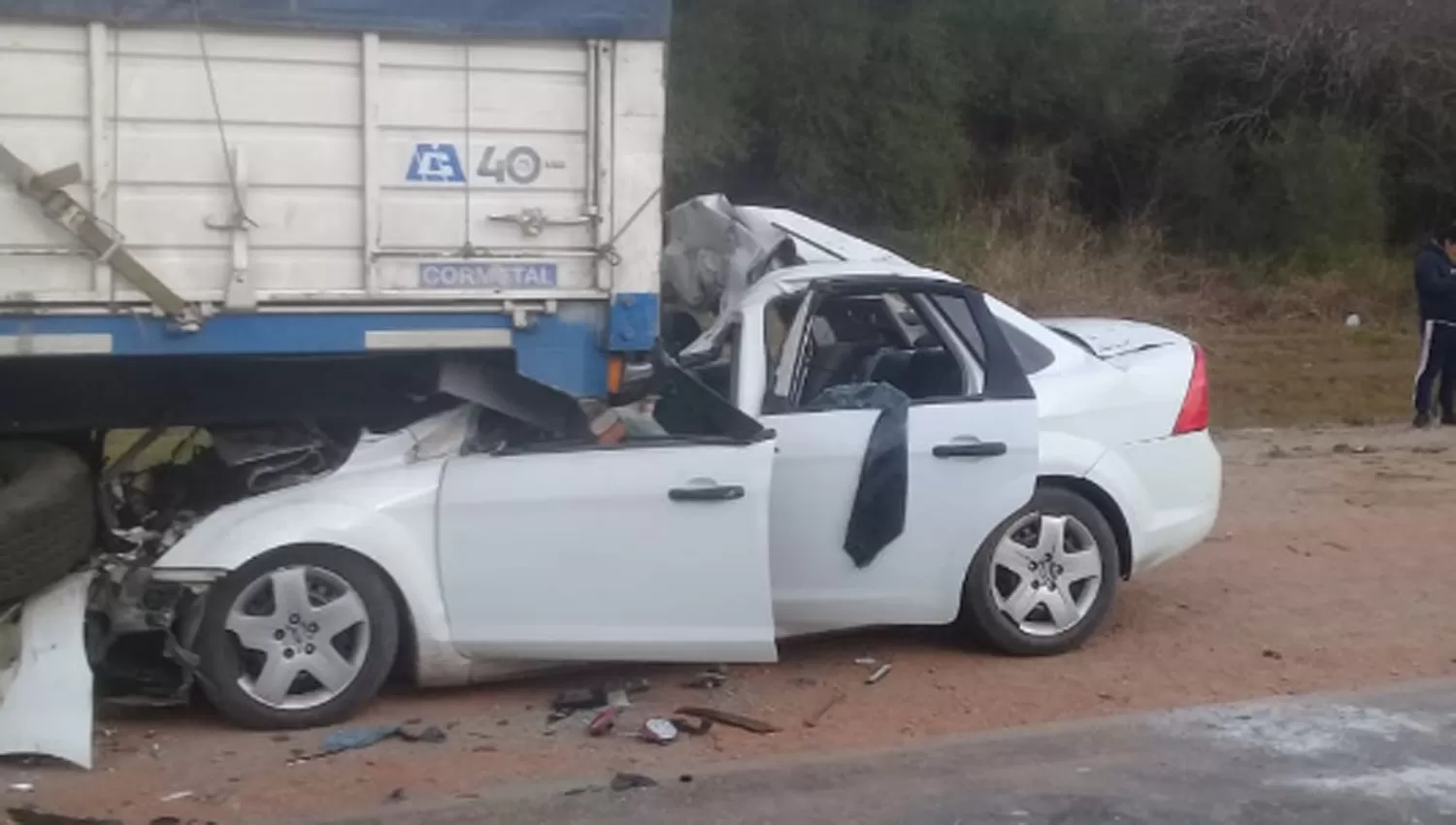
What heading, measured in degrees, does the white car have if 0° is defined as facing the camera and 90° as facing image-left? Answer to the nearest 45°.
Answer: approximately 90°

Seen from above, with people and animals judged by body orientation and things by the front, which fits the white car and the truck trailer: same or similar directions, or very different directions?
same or similar directions

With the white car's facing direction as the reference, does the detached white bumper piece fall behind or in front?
in front

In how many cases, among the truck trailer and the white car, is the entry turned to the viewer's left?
2

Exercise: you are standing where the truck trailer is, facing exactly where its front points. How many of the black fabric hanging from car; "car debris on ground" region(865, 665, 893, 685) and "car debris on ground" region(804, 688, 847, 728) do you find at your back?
3

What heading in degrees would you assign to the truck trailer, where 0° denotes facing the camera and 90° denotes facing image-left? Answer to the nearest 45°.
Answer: approximately 90°
